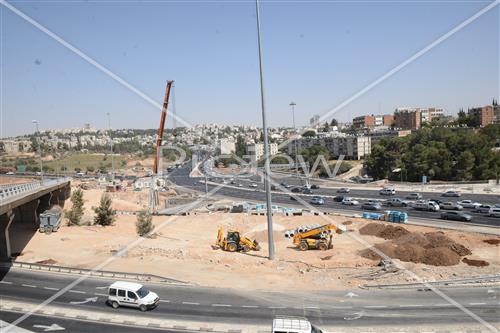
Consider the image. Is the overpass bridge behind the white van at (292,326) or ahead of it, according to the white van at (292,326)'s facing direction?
behind

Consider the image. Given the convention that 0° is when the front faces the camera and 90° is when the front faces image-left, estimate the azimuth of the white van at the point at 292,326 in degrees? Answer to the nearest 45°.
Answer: approximately 270°

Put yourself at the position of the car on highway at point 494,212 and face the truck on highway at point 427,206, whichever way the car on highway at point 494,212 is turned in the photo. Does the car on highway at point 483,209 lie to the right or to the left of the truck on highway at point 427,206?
right

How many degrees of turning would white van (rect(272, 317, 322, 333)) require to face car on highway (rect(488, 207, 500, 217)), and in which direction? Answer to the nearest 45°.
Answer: approximately 45° to its left

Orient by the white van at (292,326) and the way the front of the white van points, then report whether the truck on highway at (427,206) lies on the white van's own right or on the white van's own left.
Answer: on the white van's own left

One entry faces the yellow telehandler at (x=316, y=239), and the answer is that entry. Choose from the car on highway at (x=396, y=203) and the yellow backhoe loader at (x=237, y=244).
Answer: the yellow backhoe loader

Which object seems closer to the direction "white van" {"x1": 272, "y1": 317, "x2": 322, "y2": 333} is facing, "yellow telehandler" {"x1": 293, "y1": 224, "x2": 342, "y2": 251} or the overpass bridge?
the yellow telehandler
